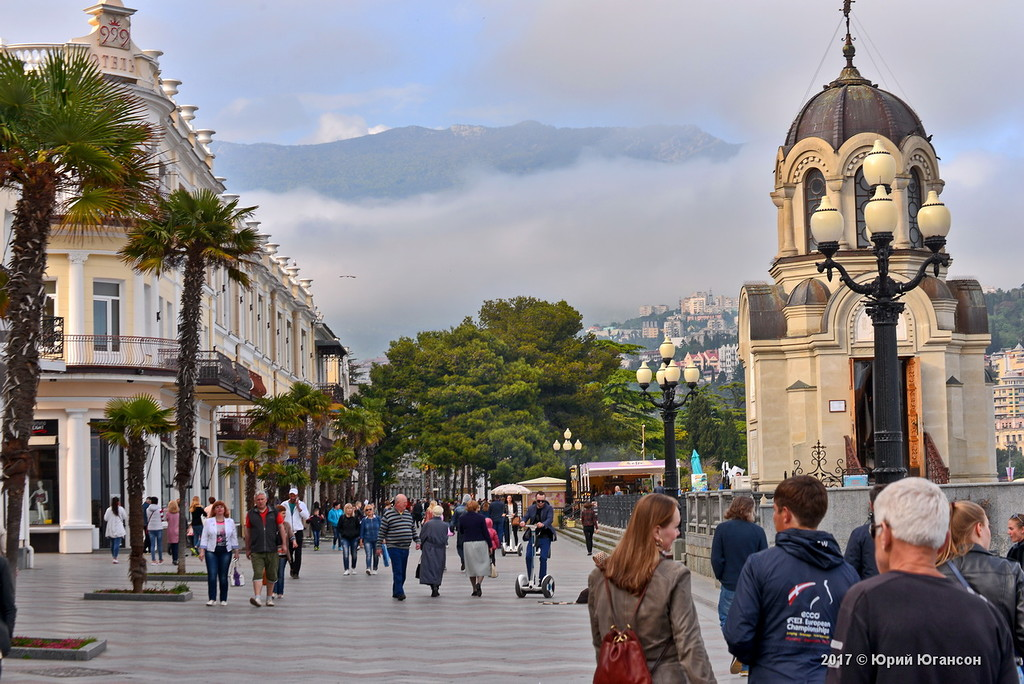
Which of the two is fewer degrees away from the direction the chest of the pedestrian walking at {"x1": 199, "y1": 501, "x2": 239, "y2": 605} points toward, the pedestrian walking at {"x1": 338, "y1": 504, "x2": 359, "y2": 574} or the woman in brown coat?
the woman in brown coat

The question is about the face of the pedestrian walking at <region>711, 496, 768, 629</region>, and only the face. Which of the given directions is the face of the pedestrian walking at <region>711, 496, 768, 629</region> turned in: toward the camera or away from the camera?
away from the camera

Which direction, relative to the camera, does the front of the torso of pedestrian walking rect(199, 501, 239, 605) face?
toward the camera

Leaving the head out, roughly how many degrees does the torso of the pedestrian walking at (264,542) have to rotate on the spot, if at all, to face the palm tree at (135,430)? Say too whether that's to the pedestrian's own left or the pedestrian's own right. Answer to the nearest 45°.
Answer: approximately 135° to the pedestrian's own right

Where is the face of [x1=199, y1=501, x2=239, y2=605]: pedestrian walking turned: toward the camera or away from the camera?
toward the camera

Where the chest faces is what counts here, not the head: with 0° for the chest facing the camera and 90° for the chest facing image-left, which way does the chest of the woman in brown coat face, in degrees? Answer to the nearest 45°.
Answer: approximately 225°

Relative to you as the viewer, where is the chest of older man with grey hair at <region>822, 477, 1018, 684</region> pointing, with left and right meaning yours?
facing away from the viewer and to the left of the viewer

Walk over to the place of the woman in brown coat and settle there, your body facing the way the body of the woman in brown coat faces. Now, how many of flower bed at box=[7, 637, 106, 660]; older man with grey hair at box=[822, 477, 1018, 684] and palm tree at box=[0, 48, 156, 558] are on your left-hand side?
2
